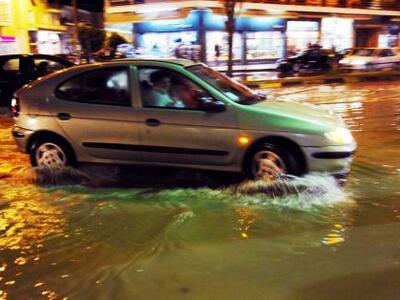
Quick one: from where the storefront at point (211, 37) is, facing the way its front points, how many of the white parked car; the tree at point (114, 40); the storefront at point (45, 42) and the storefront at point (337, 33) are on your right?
2

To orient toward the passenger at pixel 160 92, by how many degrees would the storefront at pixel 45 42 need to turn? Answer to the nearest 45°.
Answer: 0° — it already faces them

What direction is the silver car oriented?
to the viewer's right

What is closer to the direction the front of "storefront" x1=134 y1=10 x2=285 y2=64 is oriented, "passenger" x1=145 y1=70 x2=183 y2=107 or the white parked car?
the passenger

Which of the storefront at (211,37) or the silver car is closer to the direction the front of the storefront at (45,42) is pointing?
the silver car

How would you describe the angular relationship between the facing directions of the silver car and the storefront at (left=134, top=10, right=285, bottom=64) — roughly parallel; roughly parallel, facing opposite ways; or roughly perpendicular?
roughly perpendicular

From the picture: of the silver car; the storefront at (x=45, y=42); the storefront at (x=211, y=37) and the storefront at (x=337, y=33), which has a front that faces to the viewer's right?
the silver car

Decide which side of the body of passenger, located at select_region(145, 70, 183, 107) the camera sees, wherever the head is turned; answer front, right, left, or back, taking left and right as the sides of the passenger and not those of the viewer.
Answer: right

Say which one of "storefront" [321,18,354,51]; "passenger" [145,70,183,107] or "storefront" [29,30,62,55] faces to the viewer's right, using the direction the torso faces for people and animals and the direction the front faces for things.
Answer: the passenger

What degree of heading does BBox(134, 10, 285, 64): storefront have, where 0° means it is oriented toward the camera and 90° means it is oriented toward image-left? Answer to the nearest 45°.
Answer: approximately 0°
